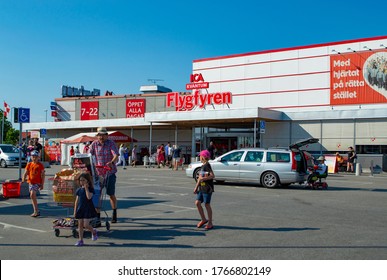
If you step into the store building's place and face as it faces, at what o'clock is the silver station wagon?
The silver station wagon is roughly at 11 o'clock from the store building.

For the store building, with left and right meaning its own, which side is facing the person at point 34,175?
front

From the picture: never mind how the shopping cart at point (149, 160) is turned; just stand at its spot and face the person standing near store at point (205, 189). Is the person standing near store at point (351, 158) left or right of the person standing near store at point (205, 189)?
left

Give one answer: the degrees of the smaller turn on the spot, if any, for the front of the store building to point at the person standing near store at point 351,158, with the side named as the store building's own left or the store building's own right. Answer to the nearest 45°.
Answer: approximately 90° to the store building's own left

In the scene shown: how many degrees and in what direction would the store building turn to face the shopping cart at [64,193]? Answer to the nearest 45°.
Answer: approximately 45° to its left

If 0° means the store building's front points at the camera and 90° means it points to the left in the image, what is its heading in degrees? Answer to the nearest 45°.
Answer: approximately 45°

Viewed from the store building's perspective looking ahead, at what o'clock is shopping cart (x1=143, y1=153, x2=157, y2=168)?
The shopping cart is roughly at 2 o'clock from the store building.

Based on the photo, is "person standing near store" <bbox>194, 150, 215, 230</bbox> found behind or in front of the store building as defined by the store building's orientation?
in front

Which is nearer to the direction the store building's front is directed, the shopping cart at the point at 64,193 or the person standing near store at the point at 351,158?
the shopping cart

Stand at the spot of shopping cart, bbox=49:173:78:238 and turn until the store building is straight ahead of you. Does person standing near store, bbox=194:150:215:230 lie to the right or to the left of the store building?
right
